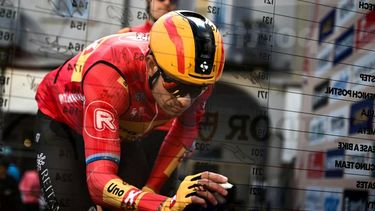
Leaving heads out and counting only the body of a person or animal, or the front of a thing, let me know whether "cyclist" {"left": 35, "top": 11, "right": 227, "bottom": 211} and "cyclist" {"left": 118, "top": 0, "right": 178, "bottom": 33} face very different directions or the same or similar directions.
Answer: same or similar directions

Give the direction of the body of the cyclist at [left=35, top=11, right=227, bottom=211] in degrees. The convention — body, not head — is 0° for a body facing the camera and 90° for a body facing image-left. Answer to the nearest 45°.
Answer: approximately 315°

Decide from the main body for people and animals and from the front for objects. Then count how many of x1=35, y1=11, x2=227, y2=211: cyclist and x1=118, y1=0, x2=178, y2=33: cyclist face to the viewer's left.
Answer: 0

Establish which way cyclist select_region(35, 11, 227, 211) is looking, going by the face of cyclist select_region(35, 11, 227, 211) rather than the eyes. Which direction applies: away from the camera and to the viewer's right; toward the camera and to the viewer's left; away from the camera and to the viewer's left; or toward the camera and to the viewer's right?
toward the camera and to the viewer's right

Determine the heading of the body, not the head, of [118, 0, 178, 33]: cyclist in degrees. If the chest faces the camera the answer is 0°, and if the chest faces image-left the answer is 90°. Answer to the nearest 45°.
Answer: approximately 315°
